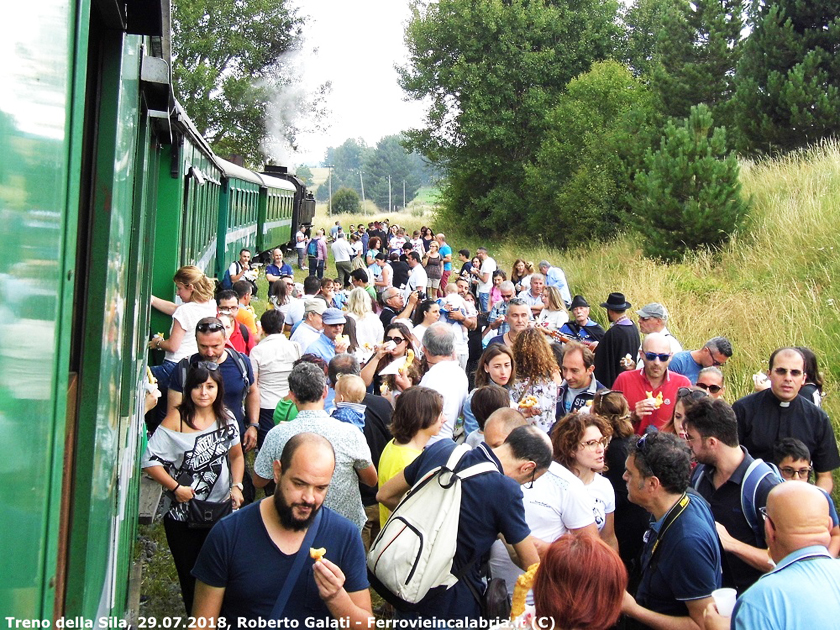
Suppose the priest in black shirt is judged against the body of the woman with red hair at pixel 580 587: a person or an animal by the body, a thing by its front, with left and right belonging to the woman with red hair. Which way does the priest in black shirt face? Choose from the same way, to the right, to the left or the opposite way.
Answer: the opposite way

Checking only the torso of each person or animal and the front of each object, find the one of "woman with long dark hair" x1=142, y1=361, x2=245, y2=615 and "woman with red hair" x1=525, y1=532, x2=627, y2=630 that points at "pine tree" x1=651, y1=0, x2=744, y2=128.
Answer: the woman with red hair

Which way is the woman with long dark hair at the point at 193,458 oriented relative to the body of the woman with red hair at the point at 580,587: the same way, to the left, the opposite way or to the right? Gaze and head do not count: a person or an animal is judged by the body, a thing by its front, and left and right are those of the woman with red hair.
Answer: the opposite way

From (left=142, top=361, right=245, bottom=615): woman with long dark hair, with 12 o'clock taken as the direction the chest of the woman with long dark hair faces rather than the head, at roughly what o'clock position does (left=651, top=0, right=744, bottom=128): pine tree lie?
The pine tree is roughly at 7 o'clock from the woman with long dark hair.

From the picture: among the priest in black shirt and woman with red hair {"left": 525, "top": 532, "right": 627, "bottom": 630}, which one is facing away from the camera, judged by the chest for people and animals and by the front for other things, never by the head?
the woman with red hair

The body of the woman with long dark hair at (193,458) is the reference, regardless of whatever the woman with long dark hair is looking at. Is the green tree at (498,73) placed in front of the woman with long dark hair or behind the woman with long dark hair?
behind

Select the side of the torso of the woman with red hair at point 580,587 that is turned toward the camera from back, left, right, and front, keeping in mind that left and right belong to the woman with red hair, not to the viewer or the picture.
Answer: back

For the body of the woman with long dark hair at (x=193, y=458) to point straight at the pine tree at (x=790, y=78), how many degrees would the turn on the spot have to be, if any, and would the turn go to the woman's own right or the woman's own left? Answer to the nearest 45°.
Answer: approximately 135° to the woman's own left

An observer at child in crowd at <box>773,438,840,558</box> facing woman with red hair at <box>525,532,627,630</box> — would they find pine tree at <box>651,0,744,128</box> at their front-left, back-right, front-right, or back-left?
back-right

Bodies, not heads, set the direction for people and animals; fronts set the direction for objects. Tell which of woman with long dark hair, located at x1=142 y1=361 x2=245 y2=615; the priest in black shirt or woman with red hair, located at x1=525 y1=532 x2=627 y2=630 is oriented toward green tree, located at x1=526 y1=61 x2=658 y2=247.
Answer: the woman with red hair
